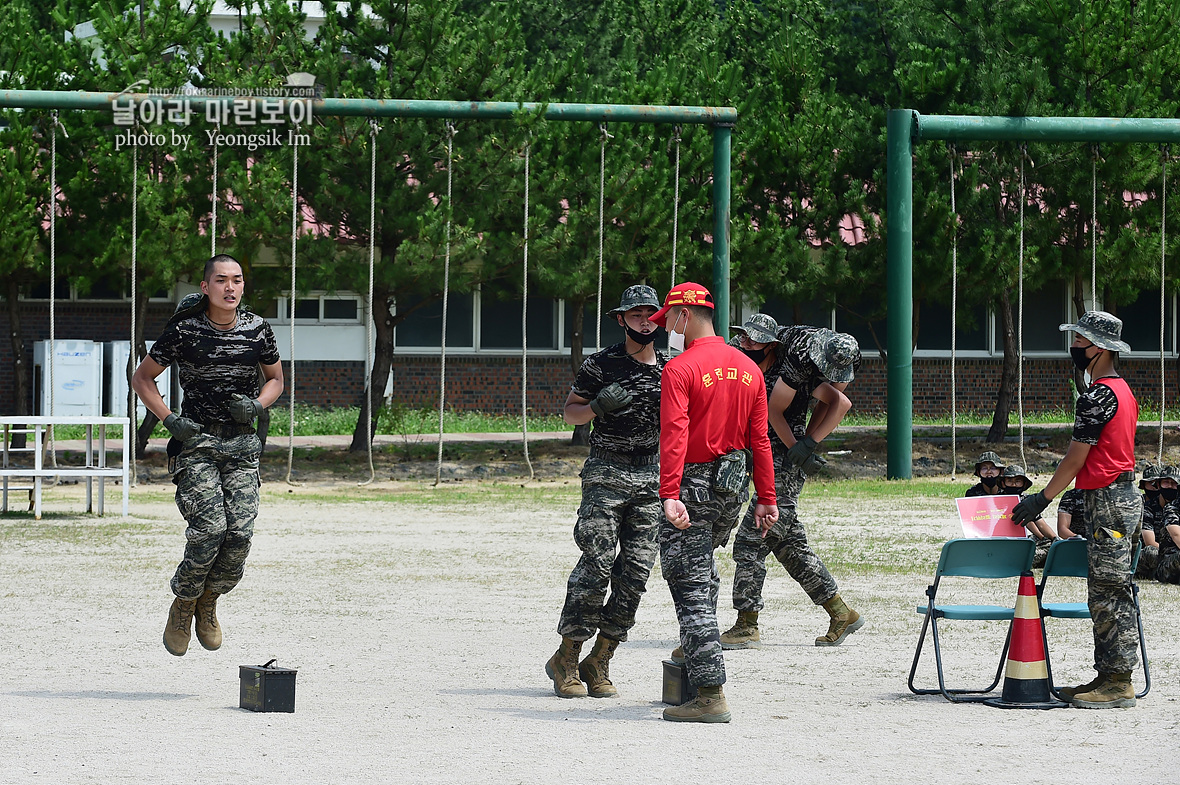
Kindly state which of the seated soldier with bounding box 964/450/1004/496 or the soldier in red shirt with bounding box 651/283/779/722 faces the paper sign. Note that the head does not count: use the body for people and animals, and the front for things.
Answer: the seated soldier

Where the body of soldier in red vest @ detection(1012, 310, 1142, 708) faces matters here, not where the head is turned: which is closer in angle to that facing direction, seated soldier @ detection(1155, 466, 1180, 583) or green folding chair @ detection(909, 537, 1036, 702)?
the green folding chair

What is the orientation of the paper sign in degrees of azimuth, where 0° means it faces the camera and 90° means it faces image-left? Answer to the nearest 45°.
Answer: approximately 0°

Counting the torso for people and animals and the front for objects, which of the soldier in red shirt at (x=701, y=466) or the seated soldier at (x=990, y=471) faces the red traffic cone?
the seated soldier

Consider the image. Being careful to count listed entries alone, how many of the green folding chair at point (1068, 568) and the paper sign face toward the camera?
2

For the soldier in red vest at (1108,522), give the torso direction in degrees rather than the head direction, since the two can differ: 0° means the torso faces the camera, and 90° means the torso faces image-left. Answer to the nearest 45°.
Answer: approximately 90°

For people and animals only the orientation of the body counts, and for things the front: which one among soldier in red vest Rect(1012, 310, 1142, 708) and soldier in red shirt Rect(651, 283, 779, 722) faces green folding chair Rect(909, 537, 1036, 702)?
soldier in red vest Rect(1012, 310, 1142, 708)

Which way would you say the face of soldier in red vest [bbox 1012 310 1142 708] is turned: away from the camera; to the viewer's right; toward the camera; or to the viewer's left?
to the viewer's left

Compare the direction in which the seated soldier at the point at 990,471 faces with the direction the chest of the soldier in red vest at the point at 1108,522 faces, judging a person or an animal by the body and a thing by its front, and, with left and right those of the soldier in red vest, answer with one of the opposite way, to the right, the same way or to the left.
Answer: to the left

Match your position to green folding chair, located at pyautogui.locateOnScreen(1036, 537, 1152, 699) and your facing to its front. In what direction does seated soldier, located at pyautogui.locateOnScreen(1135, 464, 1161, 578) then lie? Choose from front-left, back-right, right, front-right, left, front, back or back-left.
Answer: back

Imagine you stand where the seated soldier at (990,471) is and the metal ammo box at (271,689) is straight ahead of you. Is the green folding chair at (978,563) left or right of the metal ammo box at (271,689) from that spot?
left
